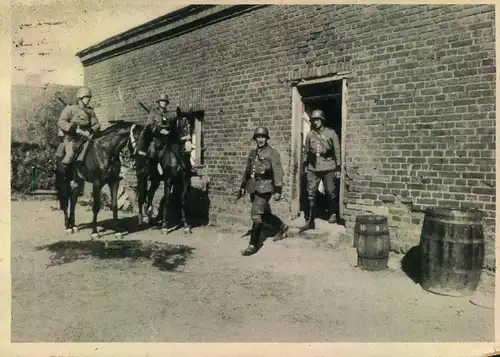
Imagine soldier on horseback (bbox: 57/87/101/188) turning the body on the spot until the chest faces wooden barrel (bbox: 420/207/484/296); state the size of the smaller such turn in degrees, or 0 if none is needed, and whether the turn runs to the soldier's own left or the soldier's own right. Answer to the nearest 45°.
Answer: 0° — they already face it

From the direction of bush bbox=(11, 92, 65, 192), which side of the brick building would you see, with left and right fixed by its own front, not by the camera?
right

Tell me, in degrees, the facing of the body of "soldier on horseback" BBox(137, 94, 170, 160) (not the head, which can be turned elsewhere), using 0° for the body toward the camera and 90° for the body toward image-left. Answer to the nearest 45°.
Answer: approximately 315°

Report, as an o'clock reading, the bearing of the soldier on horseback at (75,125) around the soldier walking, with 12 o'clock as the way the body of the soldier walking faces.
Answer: The soldier on horseback is roughly at 2 o'clock from the soldier walking.

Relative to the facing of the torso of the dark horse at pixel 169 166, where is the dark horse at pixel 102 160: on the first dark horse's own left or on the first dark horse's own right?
on the first dark horse's own right

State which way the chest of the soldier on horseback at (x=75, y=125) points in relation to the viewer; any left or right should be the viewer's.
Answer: facing the viewer and to the right of the viewer
